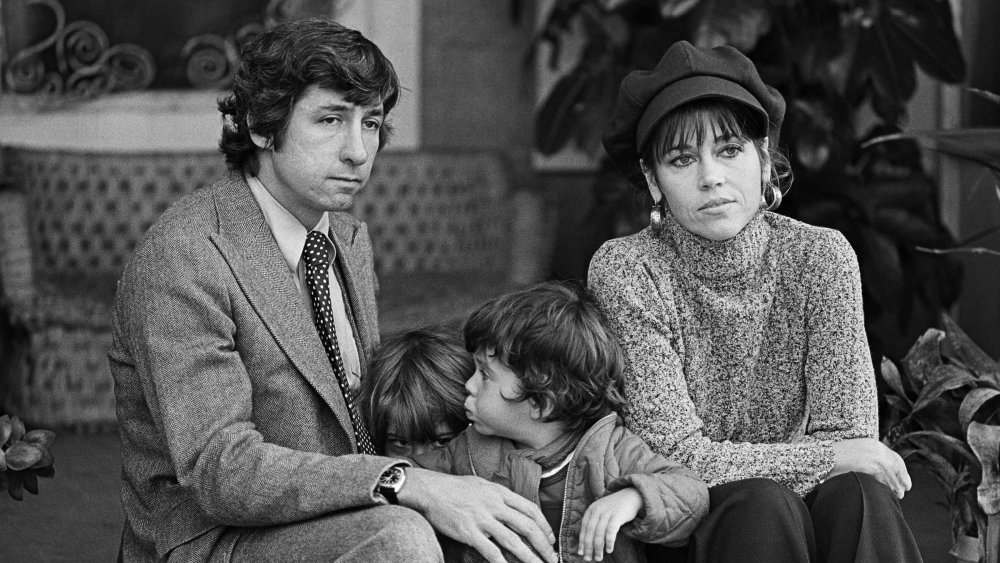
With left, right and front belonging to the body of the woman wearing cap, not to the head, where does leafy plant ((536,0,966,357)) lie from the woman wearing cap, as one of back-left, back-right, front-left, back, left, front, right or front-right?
back

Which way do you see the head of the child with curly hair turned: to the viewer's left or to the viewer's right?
to the viewer's left

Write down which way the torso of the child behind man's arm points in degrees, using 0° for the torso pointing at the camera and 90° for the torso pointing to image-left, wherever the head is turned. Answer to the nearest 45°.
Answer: approximately 0°

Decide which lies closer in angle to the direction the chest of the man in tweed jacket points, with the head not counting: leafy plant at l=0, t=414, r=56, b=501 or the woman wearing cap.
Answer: the woman wearing cap

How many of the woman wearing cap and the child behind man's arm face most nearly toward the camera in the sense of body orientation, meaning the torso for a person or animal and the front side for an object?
2

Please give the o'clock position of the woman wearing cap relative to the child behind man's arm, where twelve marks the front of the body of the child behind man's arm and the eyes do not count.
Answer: The woman wearing cap is roughly at 9 o'clock from the child behind man's arm.

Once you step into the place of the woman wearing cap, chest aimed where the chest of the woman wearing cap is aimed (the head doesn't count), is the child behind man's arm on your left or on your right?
on your right

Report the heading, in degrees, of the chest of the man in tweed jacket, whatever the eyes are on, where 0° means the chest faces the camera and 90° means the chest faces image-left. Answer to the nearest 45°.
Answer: approximately 315°

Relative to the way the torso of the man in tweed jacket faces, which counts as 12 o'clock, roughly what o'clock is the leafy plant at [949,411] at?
The leafy plant is roughly at 10 o'clock from the man in tweed jacket.
